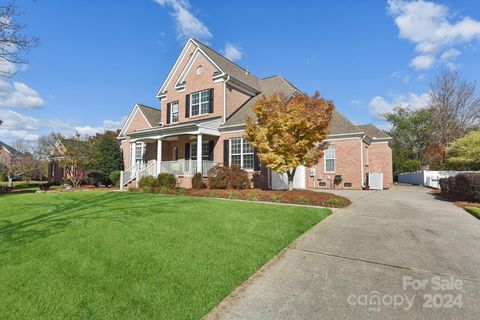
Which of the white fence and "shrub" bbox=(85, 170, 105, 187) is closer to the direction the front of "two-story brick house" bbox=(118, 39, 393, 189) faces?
the shrub

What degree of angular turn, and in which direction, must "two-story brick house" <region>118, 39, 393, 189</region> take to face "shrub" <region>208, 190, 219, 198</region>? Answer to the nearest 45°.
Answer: approximately 45° to its left

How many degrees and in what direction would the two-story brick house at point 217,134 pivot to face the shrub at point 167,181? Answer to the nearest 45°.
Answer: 0° — it already faces it

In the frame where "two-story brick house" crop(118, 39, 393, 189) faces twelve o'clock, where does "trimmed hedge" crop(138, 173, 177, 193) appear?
The trimmed hedge is roughly at 12 o'clock from the two-story brick house.

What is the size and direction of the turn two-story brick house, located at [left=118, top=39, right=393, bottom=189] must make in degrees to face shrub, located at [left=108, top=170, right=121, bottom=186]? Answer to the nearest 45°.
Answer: approximately 45° to its right

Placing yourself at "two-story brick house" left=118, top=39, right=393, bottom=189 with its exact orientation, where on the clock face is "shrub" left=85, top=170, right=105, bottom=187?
The shrub is roughly at 2 o'clock from the two-story brick house.

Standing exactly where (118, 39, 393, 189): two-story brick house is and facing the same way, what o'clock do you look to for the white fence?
The white fence is roughly at 7 o'clock from the two-story brick house.

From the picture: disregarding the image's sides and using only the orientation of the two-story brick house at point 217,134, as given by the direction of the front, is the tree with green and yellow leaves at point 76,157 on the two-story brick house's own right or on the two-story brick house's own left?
on the two-story brick house's own right

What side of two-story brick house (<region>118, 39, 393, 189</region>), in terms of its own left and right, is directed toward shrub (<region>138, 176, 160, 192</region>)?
front

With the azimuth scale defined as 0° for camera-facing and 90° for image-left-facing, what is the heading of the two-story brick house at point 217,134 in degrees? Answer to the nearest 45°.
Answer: approximately 45°
